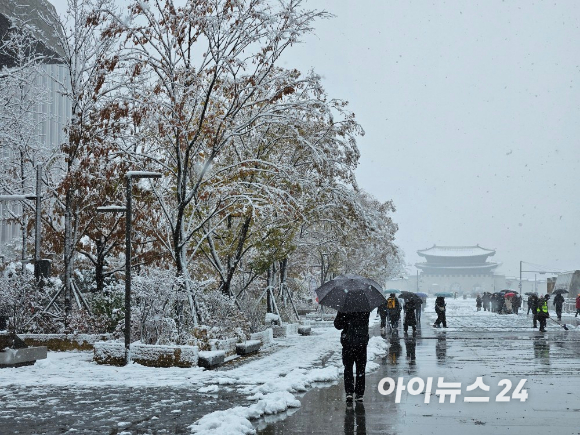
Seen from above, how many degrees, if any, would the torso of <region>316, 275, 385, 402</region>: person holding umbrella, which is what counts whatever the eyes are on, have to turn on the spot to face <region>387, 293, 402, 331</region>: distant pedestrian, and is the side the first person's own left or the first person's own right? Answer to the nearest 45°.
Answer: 0° — they already face them

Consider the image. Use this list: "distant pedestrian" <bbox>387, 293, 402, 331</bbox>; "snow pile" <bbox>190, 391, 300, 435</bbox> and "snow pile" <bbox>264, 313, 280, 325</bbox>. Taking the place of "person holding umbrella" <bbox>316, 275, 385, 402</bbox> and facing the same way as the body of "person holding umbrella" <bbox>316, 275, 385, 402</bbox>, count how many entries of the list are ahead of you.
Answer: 2

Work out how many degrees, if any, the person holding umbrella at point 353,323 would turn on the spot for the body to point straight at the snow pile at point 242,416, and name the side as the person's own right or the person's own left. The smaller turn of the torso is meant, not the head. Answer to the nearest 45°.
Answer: approximately 135° to the person's own left

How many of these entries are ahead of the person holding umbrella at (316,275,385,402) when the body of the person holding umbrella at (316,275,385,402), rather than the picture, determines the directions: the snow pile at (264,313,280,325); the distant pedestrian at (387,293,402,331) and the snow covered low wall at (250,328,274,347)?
3

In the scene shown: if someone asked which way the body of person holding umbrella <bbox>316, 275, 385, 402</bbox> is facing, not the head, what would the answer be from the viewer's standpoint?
away from the camera

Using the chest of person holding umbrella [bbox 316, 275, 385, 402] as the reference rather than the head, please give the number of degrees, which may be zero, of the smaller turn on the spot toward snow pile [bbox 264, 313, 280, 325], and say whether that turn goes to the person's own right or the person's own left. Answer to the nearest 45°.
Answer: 0° — they already face it

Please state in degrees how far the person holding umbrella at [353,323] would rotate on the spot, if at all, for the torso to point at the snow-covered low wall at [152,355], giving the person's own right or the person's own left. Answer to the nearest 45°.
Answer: approximately 45° to the person's own left

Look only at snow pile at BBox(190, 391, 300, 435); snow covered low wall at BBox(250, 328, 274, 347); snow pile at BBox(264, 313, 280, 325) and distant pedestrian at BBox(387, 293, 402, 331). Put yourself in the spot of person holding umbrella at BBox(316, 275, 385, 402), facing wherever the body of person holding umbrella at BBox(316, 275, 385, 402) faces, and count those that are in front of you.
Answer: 3

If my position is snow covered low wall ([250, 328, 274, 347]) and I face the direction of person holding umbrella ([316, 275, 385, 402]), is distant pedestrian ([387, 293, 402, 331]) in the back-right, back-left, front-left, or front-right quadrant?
back-left
